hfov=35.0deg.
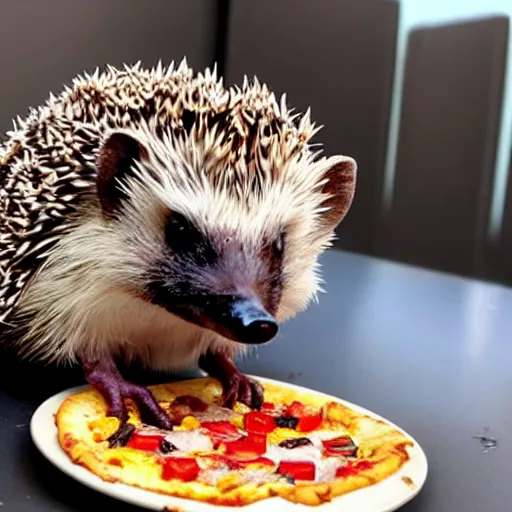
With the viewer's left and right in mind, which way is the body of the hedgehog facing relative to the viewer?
facing the viewer and to the right of the viewer
